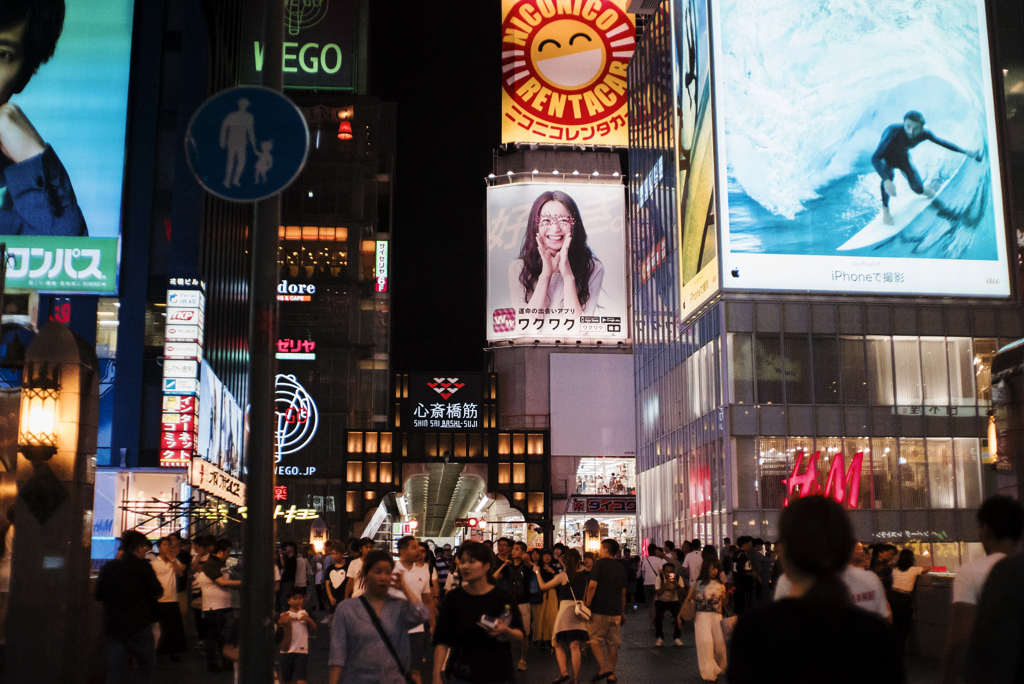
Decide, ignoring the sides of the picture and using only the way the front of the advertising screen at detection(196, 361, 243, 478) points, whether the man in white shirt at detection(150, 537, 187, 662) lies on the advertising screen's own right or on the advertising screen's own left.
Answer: on the advertising screen's own right

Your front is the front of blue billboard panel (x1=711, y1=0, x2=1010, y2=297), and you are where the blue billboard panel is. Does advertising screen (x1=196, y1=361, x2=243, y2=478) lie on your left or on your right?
on your right

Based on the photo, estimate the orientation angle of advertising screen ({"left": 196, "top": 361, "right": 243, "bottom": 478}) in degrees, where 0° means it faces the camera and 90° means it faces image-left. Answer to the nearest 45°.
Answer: approximately 315°

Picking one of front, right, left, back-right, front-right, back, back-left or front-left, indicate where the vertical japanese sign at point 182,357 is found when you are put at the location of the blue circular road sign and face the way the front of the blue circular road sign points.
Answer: back

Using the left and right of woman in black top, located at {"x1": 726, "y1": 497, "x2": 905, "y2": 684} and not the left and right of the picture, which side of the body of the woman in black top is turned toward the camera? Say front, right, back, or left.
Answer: back

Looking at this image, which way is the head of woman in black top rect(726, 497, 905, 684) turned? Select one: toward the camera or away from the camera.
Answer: away from the camera
